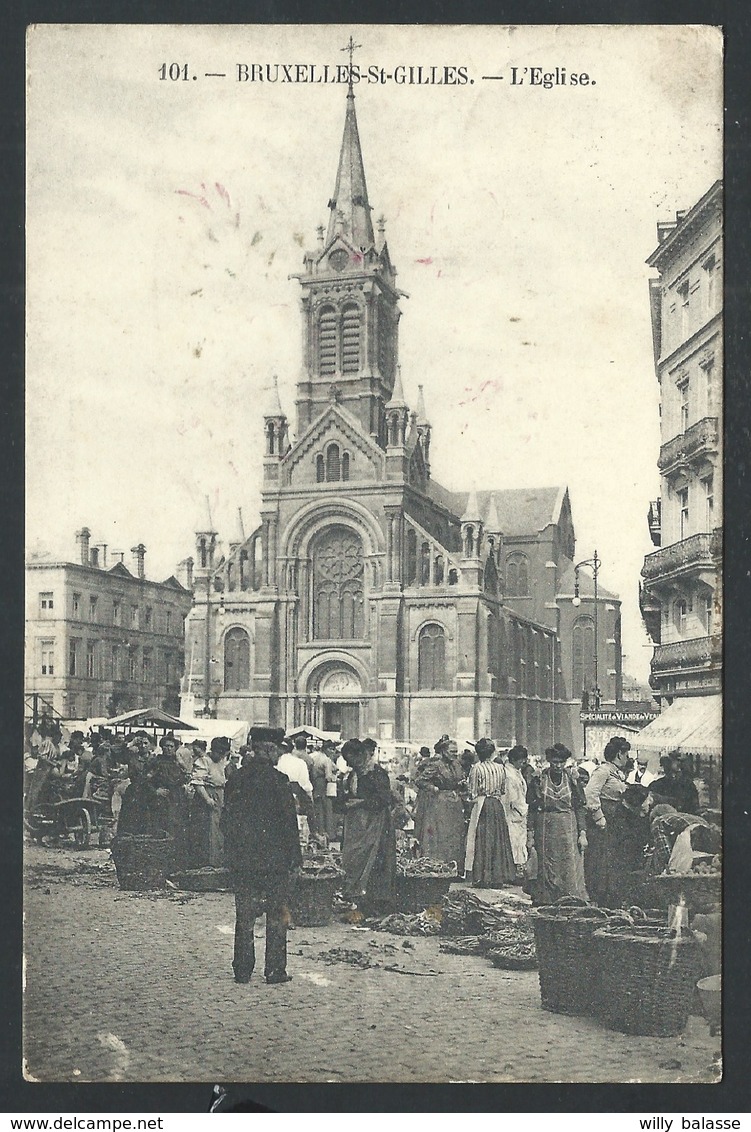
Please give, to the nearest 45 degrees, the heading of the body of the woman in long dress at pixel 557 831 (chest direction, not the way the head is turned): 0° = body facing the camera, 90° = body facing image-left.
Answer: approximately 0°

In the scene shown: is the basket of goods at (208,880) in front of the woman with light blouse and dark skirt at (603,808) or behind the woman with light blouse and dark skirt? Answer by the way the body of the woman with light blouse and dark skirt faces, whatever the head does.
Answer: behind

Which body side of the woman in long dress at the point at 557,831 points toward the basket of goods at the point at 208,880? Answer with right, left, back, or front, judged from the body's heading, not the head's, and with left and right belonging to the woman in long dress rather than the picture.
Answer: right

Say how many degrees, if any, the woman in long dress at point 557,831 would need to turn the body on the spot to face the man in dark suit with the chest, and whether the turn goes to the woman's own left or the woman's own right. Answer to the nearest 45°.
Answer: approximately 90° to the woman's own right

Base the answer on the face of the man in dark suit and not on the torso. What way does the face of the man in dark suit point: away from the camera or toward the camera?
away from the camera
